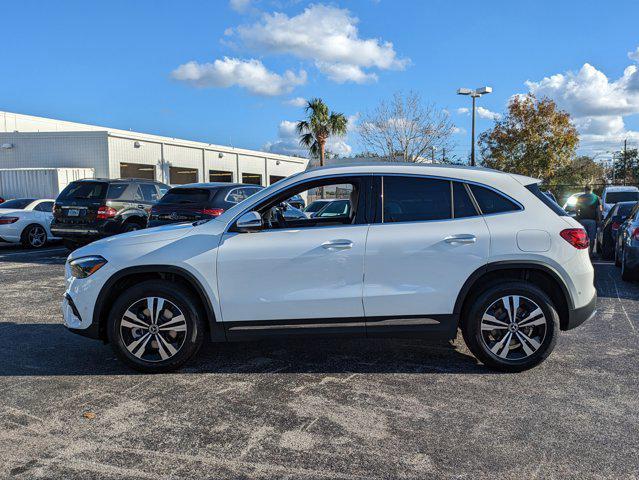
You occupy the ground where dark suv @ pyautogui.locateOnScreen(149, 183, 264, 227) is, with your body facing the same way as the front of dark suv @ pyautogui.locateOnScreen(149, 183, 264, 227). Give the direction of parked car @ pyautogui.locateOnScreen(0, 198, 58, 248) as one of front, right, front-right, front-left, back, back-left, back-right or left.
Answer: left

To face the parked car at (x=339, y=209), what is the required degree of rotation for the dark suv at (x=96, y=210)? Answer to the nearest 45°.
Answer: approximately 90° to its right

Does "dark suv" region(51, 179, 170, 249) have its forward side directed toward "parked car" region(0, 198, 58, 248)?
no

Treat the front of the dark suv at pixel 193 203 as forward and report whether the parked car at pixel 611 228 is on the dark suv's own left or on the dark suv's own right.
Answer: on the dark suv's own right

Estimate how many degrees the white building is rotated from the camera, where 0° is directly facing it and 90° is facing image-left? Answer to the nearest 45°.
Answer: approximately 315°

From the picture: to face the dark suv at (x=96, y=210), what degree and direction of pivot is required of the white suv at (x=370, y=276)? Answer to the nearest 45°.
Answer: approximately 45° to its right

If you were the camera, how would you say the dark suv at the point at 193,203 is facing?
facing away from the viewer and to the right of the viewer

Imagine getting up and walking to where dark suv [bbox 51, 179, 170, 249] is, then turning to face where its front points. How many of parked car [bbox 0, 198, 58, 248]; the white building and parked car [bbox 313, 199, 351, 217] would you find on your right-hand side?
1

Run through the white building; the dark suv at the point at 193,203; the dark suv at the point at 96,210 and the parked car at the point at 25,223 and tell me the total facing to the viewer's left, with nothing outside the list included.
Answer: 0

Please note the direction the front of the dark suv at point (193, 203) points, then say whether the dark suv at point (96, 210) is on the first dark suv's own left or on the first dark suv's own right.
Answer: on the first dark suv's own left

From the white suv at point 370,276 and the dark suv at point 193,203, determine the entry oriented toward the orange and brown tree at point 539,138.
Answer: the dark suv

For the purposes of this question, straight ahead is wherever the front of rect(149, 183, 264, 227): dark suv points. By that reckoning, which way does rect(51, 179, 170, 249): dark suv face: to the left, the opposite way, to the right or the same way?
the same way

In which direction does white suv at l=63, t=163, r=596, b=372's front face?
to the viewer's left

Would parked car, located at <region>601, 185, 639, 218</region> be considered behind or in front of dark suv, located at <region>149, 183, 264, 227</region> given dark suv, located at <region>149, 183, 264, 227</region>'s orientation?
in front

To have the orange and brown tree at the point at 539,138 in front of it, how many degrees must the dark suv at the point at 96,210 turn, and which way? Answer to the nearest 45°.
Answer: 0° — it already faces it

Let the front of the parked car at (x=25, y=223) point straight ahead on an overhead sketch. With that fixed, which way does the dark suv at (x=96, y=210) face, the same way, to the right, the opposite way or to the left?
the same way

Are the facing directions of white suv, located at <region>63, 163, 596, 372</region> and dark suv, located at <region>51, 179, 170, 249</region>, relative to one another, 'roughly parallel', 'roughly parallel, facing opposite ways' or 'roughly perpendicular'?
roughly perpendicular

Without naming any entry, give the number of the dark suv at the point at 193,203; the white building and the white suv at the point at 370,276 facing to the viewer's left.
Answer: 1

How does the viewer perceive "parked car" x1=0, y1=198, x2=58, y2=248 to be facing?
facing away from the viewer and to the right of the viewer
